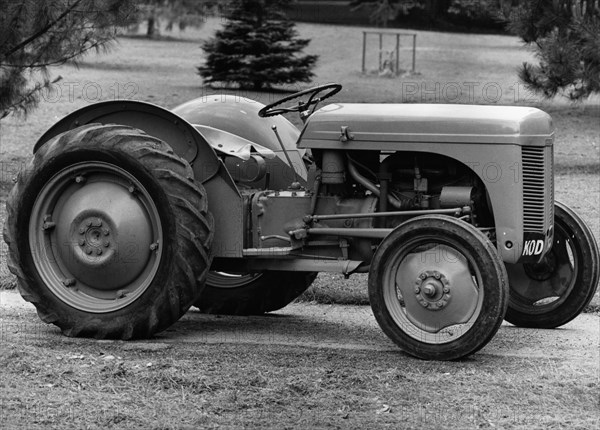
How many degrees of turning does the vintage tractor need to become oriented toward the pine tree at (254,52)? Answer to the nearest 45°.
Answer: approximately 135° to its left

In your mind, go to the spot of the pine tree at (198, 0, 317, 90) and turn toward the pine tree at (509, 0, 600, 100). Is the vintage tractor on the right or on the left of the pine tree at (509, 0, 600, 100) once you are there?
right

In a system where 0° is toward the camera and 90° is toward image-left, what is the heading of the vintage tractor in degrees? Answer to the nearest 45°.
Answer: approximately 315°

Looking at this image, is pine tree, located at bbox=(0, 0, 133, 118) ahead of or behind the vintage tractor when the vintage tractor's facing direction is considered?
behind

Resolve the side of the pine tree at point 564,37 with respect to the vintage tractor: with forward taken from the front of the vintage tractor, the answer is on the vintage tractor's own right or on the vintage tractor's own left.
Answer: on the vintage tractor's own left
